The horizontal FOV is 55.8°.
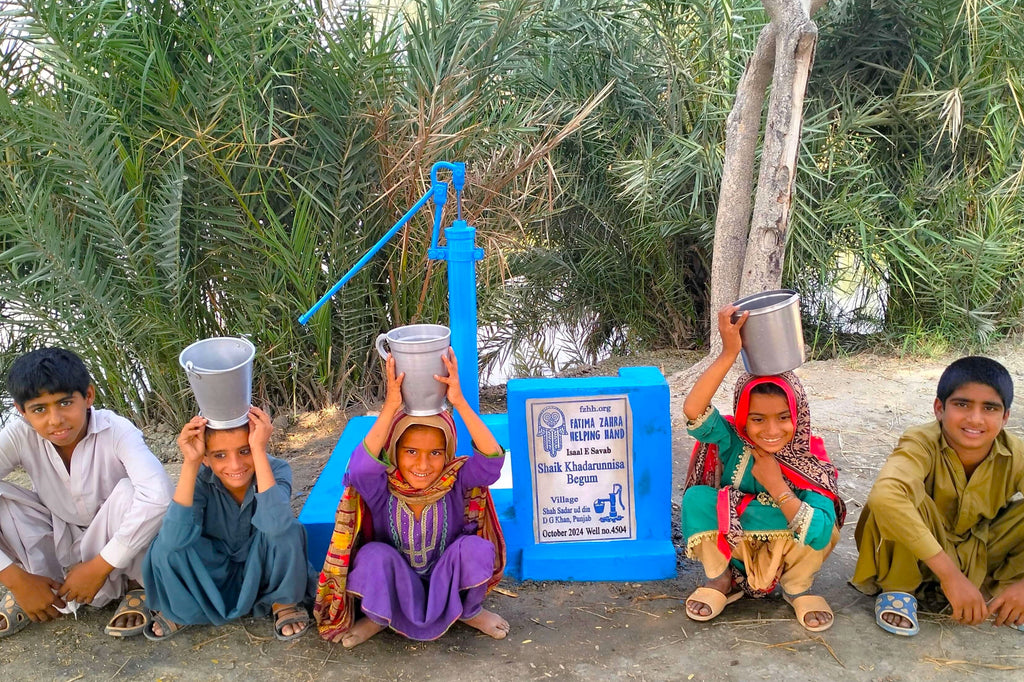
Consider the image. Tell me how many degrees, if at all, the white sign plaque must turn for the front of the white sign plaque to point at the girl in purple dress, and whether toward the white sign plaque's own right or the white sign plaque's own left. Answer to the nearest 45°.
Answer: approximately 45° to the white sign plaque's own right

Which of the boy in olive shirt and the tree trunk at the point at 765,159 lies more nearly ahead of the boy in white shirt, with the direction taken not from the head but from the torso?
the boy in olive shirt

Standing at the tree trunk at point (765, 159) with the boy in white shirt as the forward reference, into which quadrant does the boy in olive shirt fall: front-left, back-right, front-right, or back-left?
front-left

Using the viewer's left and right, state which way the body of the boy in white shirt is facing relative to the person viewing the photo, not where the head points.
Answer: facing the viewer

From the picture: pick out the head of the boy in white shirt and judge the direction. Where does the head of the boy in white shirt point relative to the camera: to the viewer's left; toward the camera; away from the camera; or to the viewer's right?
toward the camera

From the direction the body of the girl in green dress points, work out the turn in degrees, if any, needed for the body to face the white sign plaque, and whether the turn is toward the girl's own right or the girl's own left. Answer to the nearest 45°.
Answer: approximately 90° to the girl's own right

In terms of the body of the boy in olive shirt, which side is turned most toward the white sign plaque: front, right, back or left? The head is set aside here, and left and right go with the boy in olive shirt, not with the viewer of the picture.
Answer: right

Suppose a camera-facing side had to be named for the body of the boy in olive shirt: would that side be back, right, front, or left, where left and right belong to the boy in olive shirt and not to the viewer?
front

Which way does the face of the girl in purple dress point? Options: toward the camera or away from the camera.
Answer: toward the camera

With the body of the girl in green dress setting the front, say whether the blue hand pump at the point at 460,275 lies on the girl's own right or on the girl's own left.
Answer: on the girl's own right

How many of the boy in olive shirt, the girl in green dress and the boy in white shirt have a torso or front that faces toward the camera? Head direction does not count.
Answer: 3

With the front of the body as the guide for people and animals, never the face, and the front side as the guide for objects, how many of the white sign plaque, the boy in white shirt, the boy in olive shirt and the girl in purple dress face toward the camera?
4

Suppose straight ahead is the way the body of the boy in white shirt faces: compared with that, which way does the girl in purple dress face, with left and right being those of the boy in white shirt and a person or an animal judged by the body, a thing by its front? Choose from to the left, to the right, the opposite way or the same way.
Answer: the same way

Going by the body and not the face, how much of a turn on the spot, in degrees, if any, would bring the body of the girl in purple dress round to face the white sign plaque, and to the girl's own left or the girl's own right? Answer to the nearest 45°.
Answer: approximately 135° to the girl's own left

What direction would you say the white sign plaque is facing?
toward the camera

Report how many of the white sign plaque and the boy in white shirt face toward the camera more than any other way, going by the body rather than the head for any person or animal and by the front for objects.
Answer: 2
